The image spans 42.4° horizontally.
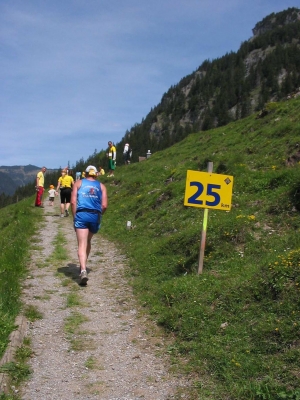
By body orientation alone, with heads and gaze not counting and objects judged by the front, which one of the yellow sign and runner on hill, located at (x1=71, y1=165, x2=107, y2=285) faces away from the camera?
the runner on hill

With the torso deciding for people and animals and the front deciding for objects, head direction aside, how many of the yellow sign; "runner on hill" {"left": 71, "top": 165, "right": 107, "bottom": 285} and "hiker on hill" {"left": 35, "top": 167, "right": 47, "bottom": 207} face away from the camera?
1

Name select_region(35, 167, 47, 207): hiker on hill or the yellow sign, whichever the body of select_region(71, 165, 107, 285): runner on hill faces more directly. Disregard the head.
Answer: the hiker on hill

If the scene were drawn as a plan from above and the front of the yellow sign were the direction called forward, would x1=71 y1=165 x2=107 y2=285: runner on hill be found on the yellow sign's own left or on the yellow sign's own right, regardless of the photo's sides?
on the yellow sign's own right

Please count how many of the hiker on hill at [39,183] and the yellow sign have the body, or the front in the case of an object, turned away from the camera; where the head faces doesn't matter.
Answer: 0

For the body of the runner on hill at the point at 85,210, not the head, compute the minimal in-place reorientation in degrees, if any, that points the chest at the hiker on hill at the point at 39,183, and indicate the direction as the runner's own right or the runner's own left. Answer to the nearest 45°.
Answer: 0° — they already face them

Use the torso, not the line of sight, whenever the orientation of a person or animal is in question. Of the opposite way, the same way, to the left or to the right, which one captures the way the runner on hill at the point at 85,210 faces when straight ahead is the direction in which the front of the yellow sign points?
the opposite way

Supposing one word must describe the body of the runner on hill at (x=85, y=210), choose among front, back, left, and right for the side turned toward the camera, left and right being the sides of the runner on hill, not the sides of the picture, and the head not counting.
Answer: back

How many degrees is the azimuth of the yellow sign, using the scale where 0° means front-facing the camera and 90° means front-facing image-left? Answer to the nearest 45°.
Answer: approximately 0°

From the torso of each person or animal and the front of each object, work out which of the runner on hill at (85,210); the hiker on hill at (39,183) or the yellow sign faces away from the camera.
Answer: the runner on hill at (85,210)

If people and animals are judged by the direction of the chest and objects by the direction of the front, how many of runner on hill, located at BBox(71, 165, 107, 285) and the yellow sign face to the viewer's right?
0
